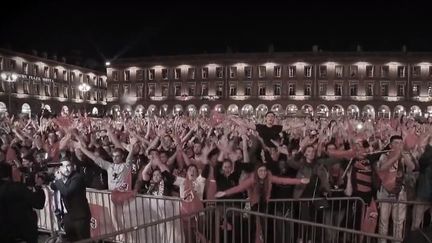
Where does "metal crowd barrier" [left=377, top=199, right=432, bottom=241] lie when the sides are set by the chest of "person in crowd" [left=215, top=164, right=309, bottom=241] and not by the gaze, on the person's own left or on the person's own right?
on the person's own left

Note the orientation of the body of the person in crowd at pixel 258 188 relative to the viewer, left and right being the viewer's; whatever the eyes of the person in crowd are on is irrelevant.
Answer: facing the viewer

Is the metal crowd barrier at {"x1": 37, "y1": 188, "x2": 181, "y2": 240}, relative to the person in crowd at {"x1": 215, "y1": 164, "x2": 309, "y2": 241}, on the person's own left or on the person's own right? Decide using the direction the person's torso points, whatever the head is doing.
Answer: on the person's own right

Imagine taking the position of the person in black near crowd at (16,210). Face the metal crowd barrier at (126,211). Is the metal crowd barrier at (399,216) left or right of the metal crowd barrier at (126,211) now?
right

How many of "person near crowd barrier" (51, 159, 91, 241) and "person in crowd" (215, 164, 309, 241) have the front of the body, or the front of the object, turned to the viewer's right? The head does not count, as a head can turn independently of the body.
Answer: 0

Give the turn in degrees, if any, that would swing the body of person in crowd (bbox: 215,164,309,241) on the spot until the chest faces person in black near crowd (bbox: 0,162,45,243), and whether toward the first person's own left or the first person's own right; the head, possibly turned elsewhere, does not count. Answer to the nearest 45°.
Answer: approximately 90° to the first person's own right

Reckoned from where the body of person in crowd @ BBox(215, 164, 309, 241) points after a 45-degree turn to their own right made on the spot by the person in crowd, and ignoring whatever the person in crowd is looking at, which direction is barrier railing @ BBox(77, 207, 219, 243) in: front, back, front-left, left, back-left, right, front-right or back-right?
front
